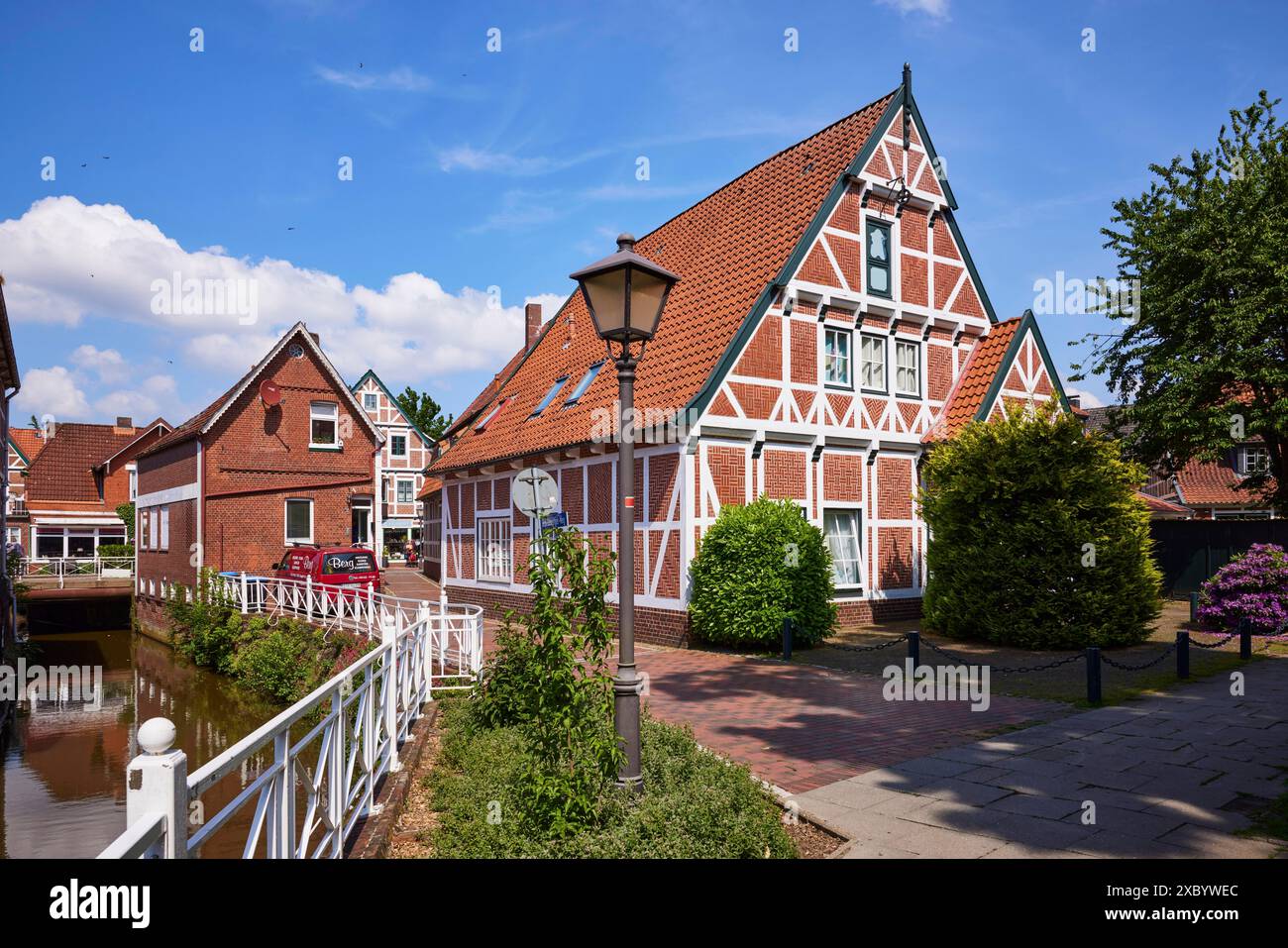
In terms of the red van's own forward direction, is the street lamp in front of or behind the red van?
behind

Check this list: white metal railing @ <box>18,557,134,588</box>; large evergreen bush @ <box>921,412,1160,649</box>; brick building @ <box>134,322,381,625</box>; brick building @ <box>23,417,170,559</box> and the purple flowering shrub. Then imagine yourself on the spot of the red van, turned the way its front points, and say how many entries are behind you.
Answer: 2

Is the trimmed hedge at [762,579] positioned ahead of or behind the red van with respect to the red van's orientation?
behind

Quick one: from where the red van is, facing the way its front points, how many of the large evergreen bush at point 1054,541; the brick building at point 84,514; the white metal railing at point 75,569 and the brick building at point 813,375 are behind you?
2

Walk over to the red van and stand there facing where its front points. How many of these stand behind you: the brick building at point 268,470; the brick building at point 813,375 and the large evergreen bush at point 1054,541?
2

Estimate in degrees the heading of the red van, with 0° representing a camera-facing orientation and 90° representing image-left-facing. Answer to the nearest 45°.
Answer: approximately 135°

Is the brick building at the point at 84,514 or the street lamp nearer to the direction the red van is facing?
the brick building

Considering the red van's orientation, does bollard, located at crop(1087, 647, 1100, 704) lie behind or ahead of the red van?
behind

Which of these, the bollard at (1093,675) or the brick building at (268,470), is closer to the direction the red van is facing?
the brick building

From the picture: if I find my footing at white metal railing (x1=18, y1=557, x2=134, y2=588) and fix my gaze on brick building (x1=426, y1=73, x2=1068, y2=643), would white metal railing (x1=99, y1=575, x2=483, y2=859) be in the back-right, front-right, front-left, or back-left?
front-right

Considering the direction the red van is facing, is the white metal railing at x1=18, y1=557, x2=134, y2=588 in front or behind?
in front
